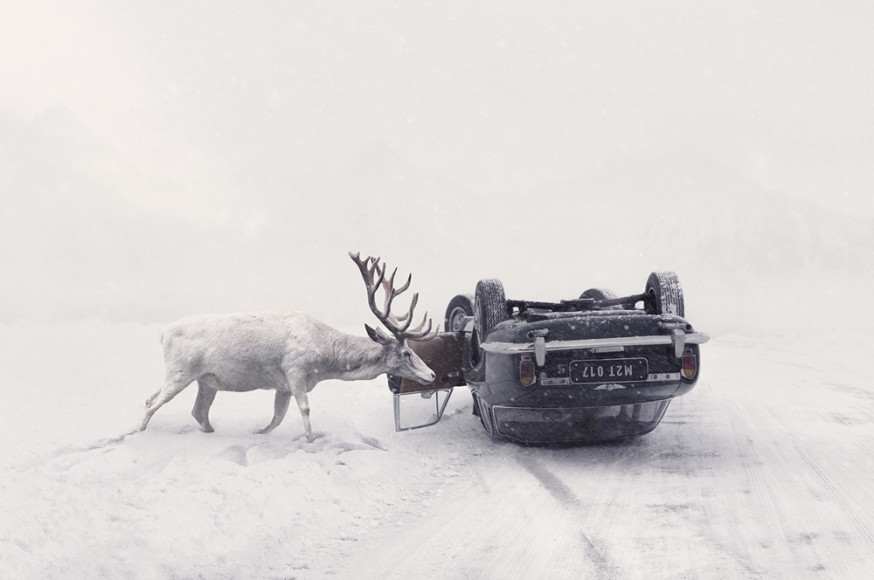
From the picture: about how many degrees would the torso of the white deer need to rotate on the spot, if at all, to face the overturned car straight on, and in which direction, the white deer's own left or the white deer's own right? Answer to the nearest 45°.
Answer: approximately 45° to the white deer's own right

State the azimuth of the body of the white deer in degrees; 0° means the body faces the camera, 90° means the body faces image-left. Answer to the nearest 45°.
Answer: approximately 270°
